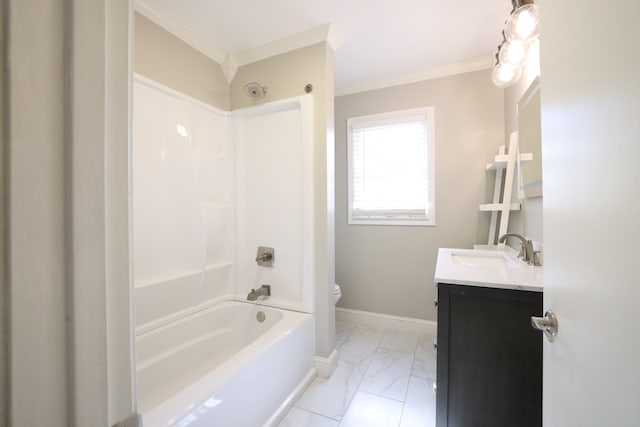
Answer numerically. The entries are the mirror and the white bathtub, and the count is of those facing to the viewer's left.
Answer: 1

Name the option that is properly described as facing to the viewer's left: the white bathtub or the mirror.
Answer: the mirror

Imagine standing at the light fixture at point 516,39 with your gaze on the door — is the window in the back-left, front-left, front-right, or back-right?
back-right

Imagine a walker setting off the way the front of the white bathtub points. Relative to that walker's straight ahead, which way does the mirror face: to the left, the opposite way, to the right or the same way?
the opposite way

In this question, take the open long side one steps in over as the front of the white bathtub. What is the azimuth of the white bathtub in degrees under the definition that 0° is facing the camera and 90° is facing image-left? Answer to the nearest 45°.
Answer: approximately 315°

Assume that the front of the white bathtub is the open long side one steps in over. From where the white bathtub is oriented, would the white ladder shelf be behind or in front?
in front

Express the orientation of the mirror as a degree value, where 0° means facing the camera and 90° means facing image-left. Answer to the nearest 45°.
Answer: approximately 90°

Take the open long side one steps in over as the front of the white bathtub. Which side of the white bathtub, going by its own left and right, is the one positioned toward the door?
front

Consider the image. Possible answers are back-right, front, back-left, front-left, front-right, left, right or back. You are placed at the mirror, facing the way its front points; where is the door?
left
